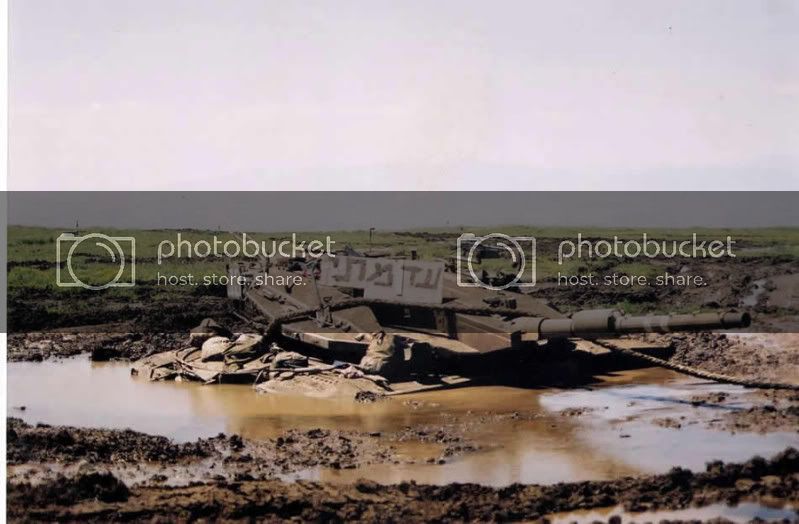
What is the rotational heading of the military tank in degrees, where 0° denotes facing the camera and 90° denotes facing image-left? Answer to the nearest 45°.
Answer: approximately 270°
